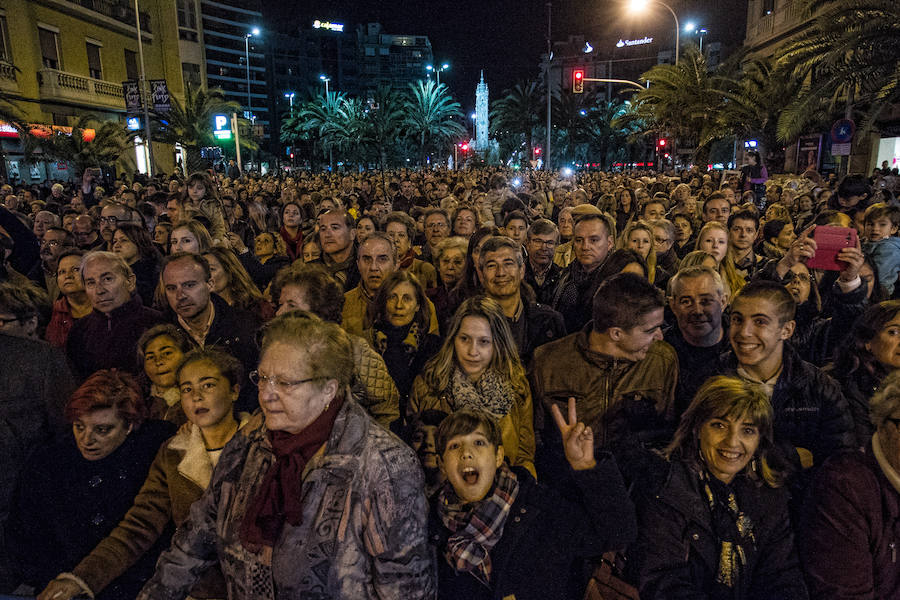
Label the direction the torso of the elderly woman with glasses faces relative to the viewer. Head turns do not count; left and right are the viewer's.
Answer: facing the viewer and to the left of the viewer

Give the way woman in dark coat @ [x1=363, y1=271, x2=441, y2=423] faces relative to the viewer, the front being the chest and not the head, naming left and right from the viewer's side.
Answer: facing the viewer

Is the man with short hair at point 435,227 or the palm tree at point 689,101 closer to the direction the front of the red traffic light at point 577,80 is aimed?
the man with short hair

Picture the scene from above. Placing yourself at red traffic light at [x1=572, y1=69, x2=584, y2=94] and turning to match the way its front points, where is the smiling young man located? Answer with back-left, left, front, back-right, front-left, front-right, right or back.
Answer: front

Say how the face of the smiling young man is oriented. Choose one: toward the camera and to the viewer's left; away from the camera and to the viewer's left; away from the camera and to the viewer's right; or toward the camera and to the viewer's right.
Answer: toward the camera and to the viewer's left

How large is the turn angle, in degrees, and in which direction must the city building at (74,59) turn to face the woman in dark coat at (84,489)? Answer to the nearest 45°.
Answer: approximately 45° to its right

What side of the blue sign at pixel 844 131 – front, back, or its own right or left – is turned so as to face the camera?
front

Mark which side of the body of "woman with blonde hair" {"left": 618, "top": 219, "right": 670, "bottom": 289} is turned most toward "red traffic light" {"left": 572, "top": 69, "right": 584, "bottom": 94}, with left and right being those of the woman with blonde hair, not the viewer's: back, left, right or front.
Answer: back

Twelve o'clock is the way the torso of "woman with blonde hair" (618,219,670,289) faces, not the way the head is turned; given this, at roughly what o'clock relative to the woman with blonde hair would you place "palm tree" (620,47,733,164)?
The palm tree is roughly at 6 o'clock from the woman with blonde hair.

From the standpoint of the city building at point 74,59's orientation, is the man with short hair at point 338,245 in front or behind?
in front

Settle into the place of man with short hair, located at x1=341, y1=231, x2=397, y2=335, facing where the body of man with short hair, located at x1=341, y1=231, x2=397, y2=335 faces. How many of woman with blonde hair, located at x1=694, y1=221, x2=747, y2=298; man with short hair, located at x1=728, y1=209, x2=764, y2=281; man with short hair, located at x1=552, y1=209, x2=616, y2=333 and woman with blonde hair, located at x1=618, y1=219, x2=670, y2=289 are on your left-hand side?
4

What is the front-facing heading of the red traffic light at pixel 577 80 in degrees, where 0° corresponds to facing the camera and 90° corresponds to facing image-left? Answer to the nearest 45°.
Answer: approximately 0°

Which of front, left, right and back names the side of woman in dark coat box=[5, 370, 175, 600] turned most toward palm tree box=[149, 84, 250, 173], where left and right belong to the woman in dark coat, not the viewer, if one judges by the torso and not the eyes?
back

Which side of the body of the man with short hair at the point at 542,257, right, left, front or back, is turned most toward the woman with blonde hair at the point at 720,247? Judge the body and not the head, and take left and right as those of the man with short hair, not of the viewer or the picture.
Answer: left

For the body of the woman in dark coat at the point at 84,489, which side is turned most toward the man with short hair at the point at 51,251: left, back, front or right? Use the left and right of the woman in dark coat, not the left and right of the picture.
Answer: back
